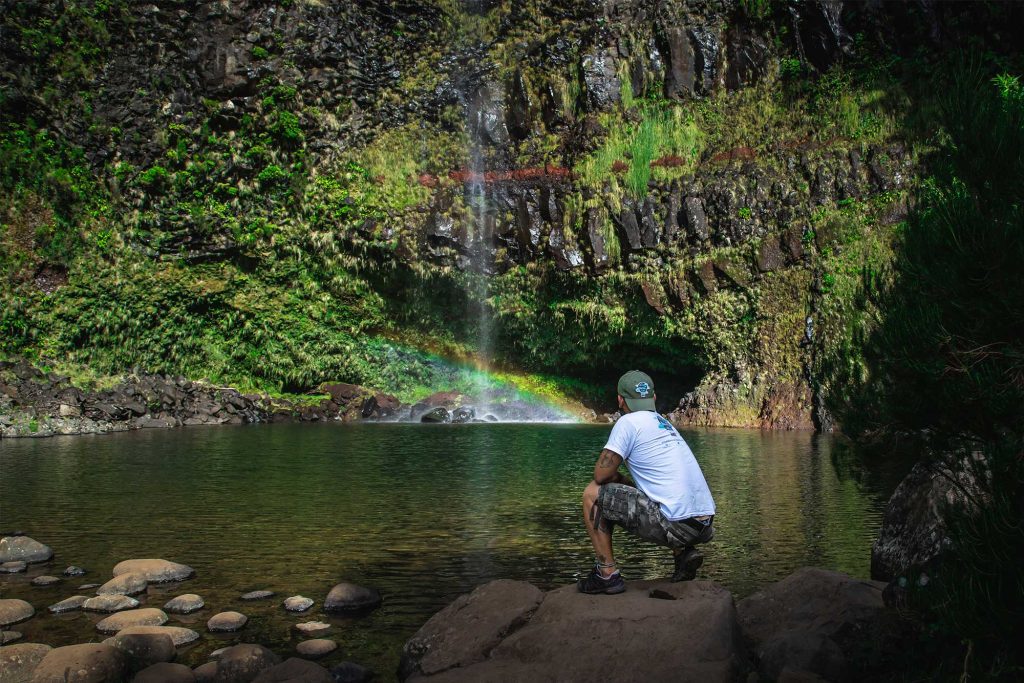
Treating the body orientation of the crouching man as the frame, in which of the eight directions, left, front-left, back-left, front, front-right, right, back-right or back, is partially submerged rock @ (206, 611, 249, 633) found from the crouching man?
front-left

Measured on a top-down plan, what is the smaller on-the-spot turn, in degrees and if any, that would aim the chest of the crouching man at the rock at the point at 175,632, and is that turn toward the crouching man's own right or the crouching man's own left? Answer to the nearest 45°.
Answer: approximately 45° to the crouching man's own left

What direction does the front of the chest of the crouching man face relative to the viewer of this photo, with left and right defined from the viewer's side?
facing away from the viewer and to the left of the viewer

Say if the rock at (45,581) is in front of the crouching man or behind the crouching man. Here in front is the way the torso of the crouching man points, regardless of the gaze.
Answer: in front

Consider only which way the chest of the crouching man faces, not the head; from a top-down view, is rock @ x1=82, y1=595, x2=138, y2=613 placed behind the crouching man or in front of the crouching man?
in front

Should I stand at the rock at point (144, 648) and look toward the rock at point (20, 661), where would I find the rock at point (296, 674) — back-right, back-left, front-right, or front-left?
back-left

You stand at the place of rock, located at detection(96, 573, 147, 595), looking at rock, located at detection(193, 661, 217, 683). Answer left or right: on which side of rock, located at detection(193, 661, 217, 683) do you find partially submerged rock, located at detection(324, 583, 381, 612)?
left

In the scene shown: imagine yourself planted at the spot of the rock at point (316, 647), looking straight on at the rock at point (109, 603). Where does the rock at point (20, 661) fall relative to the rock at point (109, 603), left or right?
left

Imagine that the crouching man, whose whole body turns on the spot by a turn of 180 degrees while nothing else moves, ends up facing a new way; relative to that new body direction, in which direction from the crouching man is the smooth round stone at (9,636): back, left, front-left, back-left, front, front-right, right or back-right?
back-right

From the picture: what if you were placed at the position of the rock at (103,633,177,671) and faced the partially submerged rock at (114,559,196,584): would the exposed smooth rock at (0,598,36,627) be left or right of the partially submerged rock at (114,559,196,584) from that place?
left

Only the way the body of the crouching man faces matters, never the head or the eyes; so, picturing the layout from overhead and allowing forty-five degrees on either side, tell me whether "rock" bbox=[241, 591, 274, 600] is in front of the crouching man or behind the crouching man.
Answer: in front

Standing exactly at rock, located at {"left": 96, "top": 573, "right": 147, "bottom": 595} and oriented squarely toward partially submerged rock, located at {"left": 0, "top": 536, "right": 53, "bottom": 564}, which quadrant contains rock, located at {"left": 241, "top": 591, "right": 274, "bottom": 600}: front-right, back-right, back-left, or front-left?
back-right
